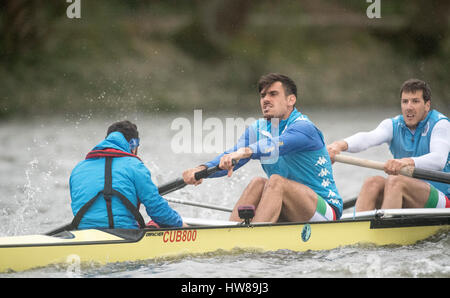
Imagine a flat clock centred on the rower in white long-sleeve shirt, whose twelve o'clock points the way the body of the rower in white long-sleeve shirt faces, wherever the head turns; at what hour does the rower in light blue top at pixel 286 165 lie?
The rower in light blue top is roughly at 12 o'clock from the rower in white long-sleeve shirt.

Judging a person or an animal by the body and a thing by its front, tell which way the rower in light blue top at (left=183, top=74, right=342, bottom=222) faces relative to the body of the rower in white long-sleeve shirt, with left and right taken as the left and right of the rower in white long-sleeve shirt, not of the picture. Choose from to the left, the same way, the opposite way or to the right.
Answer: the same way

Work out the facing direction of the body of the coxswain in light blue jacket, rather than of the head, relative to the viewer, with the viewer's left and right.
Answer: facing away from the viewer and to the right of the viewer

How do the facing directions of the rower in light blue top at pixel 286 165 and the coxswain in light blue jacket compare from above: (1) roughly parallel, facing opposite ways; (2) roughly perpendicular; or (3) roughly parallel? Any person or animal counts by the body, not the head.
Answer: roughly parallel, facing opposite ways

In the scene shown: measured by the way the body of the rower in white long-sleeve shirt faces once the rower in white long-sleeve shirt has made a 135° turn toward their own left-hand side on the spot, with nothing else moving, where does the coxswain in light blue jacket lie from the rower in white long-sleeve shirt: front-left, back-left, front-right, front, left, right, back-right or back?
back-right

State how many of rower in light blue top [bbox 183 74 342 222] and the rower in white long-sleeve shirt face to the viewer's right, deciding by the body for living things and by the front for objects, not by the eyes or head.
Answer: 0

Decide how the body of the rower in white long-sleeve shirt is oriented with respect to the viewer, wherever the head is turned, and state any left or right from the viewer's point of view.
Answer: facing the viewer and to the left of the viewer

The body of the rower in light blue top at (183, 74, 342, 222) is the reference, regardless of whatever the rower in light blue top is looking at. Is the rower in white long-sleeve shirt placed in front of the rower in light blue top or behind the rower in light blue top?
behind
